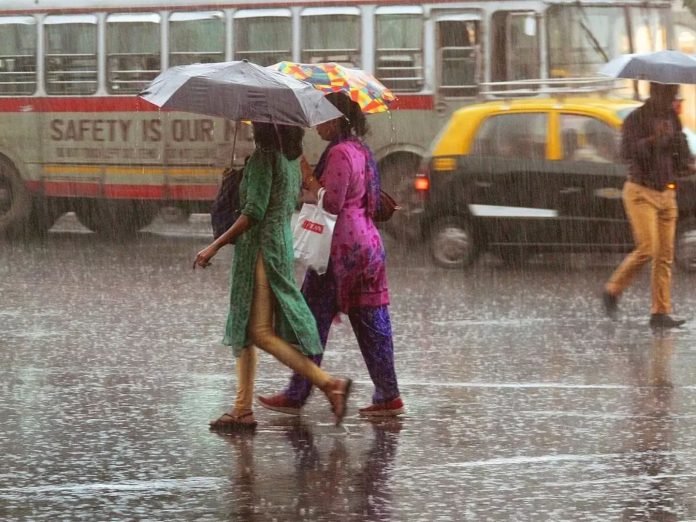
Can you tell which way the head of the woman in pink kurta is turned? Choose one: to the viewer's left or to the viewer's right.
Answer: to the viewer's left

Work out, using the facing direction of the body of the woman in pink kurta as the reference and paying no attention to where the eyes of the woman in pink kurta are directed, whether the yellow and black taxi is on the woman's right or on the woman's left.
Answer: on the woman's right

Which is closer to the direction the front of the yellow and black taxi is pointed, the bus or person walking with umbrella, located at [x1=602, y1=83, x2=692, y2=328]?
the person walking with umbrella

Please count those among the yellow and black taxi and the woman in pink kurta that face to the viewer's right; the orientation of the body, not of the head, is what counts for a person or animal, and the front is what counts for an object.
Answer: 1

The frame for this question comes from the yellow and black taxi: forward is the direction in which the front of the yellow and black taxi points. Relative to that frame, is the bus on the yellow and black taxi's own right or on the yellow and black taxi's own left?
on the yellow and black taxi's own left

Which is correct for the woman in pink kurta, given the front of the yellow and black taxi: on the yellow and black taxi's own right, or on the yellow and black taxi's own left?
on the yellow and black taxi's own right

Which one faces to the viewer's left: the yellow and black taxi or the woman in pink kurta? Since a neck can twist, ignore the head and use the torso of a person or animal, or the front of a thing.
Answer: the woman in pink kurta

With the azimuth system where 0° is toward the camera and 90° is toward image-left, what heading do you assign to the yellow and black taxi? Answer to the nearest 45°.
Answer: approximately 270°

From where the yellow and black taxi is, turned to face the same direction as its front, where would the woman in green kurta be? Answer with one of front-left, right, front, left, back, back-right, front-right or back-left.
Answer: right

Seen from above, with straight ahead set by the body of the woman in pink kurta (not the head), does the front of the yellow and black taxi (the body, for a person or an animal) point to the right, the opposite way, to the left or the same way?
the opposite way

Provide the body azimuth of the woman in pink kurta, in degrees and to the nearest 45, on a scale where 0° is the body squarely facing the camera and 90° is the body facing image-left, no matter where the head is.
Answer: approximately 90°

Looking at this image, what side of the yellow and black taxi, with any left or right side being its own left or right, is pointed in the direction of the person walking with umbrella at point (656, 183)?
right
